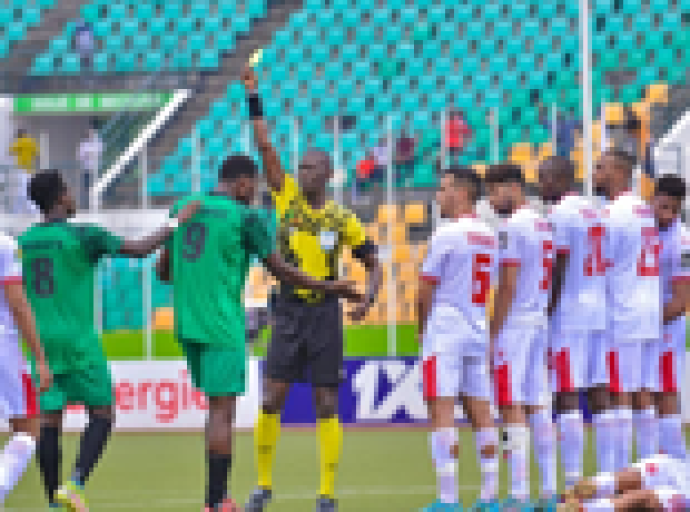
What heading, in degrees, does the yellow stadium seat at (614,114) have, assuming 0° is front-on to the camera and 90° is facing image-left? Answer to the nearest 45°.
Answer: approximately 0°

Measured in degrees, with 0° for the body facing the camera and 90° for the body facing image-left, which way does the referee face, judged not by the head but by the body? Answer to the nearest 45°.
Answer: approximately 0°

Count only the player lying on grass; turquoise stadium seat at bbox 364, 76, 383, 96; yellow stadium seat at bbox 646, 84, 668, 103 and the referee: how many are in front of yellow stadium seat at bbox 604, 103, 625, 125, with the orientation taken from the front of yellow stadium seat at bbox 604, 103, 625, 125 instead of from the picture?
2

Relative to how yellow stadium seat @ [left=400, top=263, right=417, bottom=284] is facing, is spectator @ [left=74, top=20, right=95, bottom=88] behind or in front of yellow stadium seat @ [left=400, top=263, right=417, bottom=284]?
behind

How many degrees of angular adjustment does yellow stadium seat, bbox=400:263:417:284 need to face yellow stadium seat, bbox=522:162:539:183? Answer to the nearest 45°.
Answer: approximately 135° to its left

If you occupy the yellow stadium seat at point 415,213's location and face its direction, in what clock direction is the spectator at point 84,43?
The spectator is roughly at 5 o'clock from the yellow stadium seat.
